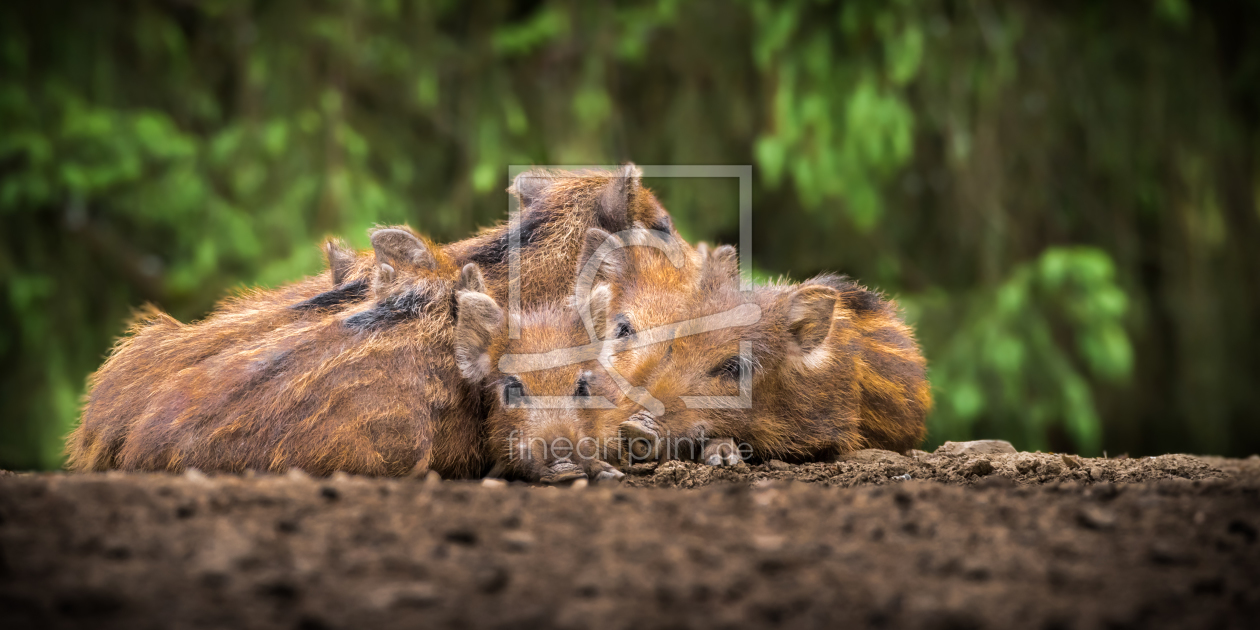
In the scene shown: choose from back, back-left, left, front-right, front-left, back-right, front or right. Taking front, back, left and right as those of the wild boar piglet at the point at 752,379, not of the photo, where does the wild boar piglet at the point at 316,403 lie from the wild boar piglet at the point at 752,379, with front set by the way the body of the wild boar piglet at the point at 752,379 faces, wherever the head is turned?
front

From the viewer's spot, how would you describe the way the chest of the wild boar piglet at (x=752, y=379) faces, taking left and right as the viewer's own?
facing the viewer and to the left of the viewer
